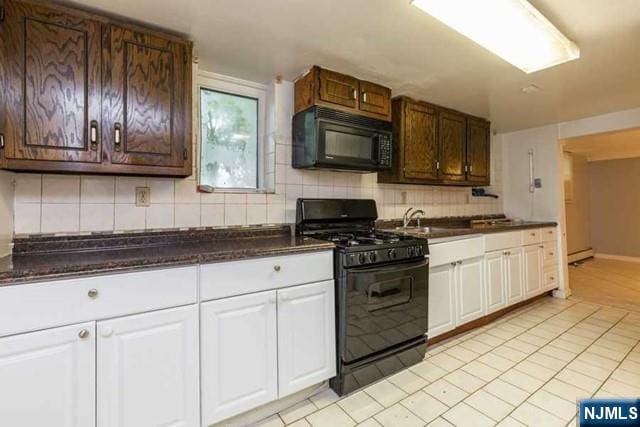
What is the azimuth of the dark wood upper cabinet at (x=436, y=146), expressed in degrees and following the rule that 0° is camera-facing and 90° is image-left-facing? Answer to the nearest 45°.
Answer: approximately 315°

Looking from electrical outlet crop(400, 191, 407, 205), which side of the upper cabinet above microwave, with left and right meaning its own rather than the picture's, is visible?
left

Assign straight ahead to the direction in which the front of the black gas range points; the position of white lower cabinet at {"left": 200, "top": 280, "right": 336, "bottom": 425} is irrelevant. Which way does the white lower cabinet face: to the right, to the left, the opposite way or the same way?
the same way

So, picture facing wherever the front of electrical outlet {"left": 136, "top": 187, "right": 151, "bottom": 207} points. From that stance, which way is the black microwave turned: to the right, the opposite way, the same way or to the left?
the same way

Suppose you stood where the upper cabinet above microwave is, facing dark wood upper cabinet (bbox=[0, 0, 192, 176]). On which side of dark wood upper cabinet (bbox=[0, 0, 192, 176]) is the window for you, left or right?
right

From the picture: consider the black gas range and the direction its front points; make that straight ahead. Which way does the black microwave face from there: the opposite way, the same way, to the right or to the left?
the same way

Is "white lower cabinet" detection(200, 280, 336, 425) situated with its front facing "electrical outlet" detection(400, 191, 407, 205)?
no

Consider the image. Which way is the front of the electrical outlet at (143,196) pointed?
toward the camera

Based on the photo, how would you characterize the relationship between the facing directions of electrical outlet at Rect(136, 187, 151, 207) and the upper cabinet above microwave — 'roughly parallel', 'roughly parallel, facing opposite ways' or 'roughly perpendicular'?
roughly parallel

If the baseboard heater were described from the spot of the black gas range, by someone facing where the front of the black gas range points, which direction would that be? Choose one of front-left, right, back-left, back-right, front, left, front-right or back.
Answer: left

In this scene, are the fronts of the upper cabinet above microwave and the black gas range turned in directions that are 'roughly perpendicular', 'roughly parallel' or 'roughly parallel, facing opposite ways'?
roughly parallel

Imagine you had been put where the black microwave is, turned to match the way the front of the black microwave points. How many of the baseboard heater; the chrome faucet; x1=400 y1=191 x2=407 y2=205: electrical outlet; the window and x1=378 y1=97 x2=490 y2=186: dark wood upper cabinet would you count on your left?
4

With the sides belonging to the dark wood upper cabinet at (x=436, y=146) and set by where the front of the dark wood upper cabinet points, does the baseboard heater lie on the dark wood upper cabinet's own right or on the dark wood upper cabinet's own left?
on the dark wood upper cabinet's own left

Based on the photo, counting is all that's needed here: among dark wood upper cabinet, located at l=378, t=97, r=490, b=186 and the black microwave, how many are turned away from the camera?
0

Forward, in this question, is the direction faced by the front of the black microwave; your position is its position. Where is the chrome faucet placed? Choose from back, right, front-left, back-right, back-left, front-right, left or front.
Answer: left

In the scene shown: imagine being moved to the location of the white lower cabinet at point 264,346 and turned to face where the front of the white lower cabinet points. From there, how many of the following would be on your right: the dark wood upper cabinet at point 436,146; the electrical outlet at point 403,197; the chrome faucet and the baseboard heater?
0

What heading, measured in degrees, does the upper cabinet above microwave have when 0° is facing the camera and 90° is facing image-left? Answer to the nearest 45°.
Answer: approximately 315°

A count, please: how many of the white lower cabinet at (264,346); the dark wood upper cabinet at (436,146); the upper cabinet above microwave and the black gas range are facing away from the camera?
0

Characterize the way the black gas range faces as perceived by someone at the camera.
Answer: facing the viewer and to the right of the viewer
